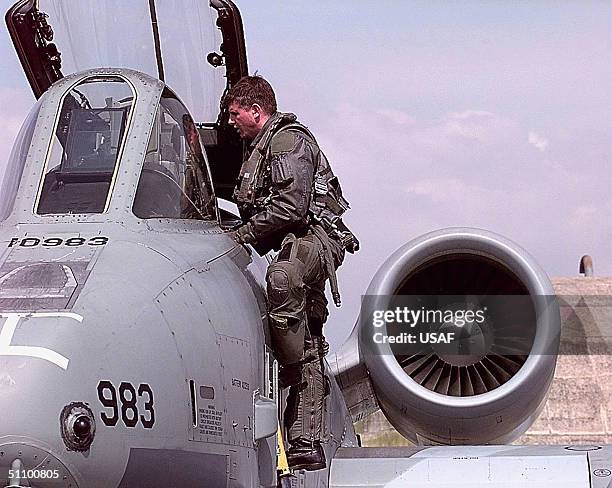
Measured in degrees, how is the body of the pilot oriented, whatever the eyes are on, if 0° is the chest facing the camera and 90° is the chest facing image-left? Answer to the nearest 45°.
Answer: approximately 90°

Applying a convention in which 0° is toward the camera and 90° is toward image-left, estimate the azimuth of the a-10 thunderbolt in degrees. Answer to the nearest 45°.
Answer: approximately 0°

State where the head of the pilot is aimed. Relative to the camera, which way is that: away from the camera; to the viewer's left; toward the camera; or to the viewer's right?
to the viewer's left
